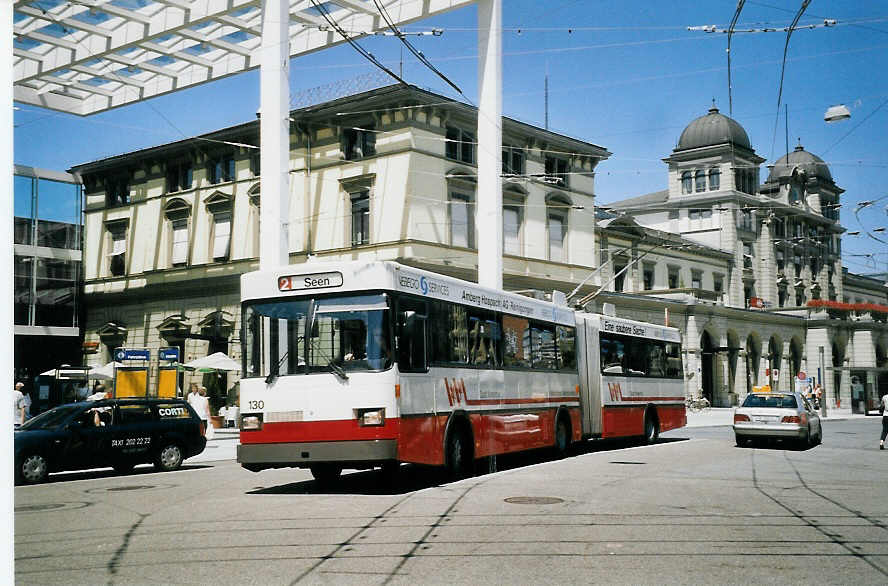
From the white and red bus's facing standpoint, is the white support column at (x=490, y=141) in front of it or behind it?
behind

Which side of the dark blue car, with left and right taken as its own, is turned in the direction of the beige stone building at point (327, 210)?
right

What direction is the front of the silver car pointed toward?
away from the camera

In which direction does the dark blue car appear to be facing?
to the viewer's left

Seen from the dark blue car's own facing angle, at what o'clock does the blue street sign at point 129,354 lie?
The blue street sign is roughly at 3 o'clock from the dark blue car.

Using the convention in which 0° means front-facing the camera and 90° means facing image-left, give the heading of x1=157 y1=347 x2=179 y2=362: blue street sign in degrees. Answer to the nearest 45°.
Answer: approximately 0°

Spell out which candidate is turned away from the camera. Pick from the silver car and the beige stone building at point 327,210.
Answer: the silver car
